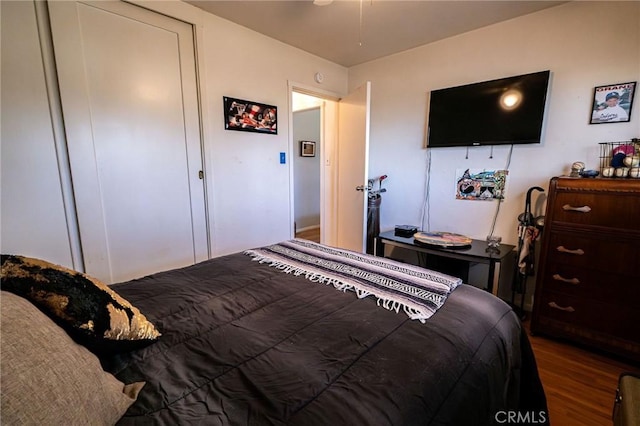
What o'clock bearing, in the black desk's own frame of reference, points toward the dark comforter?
The dark comforter is roughly at 11 o'clock from the black desk.

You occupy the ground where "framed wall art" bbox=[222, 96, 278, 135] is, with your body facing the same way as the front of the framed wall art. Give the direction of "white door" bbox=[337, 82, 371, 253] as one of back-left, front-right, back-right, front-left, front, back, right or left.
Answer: front-left

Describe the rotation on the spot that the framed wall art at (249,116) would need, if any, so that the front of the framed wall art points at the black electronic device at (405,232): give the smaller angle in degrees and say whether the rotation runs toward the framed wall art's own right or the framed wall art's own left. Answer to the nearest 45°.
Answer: approximately 45° to the framed wall art's own left

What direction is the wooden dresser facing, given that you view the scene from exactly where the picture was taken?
facing the viewer and to the left of the viewer

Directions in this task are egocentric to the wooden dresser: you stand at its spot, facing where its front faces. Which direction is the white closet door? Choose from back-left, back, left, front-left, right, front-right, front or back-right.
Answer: front

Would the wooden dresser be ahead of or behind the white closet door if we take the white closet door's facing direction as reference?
ahead

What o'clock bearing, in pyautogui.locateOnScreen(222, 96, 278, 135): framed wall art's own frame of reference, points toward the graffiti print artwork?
The graffiti print artwork is roughly at 11 o'clock from the framed wall art.

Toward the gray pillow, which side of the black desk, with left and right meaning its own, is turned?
front

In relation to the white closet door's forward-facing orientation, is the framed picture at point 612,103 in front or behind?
in front

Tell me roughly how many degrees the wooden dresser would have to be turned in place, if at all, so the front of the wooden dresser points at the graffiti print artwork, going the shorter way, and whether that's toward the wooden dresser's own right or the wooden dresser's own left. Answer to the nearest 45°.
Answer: approximately 90° to the wooden dresser's own right

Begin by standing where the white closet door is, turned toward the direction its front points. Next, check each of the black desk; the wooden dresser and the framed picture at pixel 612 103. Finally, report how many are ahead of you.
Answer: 3

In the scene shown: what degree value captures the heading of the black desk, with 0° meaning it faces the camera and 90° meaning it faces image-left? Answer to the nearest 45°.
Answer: approximately 45°

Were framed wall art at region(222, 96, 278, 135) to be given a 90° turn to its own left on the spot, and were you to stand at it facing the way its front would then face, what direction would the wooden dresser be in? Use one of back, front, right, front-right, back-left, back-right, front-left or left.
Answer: right

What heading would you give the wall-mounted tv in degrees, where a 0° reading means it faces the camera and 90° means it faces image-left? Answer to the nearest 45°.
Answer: approximately 45°

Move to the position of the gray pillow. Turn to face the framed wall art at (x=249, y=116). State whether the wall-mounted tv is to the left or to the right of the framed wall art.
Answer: right
